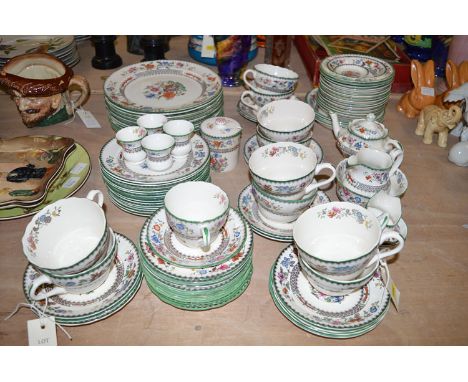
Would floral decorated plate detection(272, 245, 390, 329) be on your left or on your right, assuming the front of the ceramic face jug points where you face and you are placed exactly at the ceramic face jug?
on your left

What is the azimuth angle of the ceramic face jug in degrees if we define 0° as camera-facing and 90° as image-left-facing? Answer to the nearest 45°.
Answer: approximately 45°

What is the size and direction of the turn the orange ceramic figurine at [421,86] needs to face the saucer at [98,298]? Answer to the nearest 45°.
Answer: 0° — it already faces it

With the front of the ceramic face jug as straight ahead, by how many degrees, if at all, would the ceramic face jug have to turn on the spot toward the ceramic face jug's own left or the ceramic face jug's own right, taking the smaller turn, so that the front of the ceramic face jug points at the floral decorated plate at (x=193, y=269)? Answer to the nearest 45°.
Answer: approximately 45° to the ceramic face jug's own left

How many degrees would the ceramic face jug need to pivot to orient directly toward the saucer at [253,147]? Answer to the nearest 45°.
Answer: approximately 90° to its left

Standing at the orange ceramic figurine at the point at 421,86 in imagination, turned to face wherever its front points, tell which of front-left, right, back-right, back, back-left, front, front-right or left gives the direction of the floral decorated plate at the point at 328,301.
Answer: front-left
